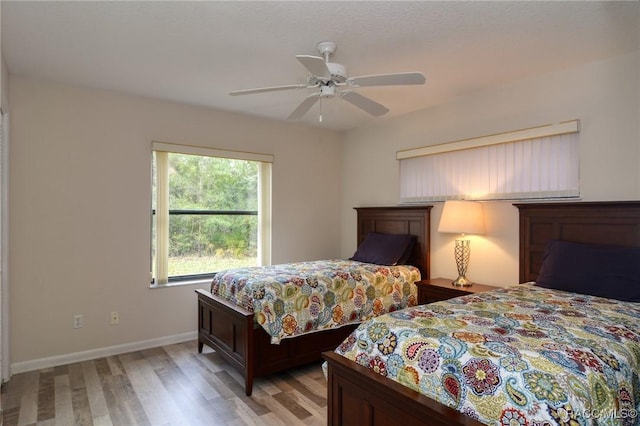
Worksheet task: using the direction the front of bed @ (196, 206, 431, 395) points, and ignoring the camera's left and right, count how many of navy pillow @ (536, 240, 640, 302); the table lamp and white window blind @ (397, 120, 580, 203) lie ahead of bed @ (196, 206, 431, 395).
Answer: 0

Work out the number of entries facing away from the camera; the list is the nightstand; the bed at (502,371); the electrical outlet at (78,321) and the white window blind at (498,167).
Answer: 0

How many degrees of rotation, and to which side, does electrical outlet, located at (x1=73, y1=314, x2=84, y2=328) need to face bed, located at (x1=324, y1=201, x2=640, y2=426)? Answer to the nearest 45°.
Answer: approximately 45° to its left

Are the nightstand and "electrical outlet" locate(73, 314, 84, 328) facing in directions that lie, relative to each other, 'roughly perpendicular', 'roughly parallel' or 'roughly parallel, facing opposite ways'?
roughly perpendicular

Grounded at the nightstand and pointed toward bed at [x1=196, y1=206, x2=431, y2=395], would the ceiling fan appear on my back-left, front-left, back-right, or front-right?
front-left

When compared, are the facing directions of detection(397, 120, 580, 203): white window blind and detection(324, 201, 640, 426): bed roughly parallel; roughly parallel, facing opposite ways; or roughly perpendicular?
roughly parallel

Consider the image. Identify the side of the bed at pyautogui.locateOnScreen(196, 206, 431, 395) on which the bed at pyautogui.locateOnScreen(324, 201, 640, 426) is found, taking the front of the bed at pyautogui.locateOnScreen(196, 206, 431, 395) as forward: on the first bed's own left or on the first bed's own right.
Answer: on the first bed's own left

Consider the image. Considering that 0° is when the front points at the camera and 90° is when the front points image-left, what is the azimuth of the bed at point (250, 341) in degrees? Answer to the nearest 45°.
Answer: approximately 45°

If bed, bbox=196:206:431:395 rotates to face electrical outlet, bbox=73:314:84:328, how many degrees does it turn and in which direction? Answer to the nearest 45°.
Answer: approximately 45° to its right

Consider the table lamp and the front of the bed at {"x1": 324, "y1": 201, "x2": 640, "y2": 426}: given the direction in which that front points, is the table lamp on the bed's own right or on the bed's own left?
on the bed's own right
